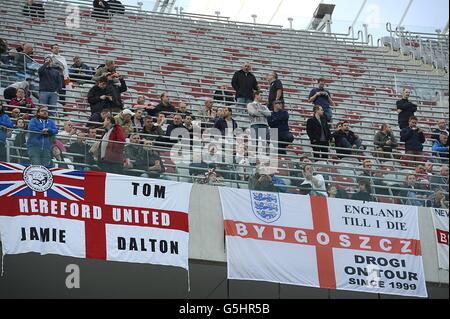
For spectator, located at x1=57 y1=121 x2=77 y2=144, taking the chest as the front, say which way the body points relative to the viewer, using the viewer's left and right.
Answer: facing the viewer and to the right of the viewer

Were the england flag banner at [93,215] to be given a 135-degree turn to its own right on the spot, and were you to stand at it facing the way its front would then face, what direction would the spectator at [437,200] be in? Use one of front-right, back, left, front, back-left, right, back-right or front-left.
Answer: back-right

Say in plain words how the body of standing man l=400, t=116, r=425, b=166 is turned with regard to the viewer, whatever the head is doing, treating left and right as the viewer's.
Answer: facing the viewer

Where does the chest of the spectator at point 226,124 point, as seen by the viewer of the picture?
toward the camera

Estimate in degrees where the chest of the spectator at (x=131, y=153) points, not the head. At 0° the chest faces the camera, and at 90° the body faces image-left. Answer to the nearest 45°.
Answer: approximately 315°

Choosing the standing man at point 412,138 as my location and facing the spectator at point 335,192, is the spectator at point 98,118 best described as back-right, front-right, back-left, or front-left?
front-right

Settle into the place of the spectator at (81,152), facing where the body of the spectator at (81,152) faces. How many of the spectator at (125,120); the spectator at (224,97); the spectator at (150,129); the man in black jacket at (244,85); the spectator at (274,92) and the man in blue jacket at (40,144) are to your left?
5

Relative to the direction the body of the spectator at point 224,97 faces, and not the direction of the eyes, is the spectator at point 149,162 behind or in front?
in front

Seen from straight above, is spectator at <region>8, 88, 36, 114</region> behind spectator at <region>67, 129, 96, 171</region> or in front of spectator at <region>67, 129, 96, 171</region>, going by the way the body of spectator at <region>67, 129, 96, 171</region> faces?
behind

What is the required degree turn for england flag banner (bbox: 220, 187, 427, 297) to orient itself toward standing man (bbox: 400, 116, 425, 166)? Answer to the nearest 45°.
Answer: approximately 135° to its left

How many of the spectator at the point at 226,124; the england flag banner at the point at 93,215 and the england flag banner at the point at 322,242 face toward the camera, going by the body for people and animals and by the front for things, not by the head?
3
